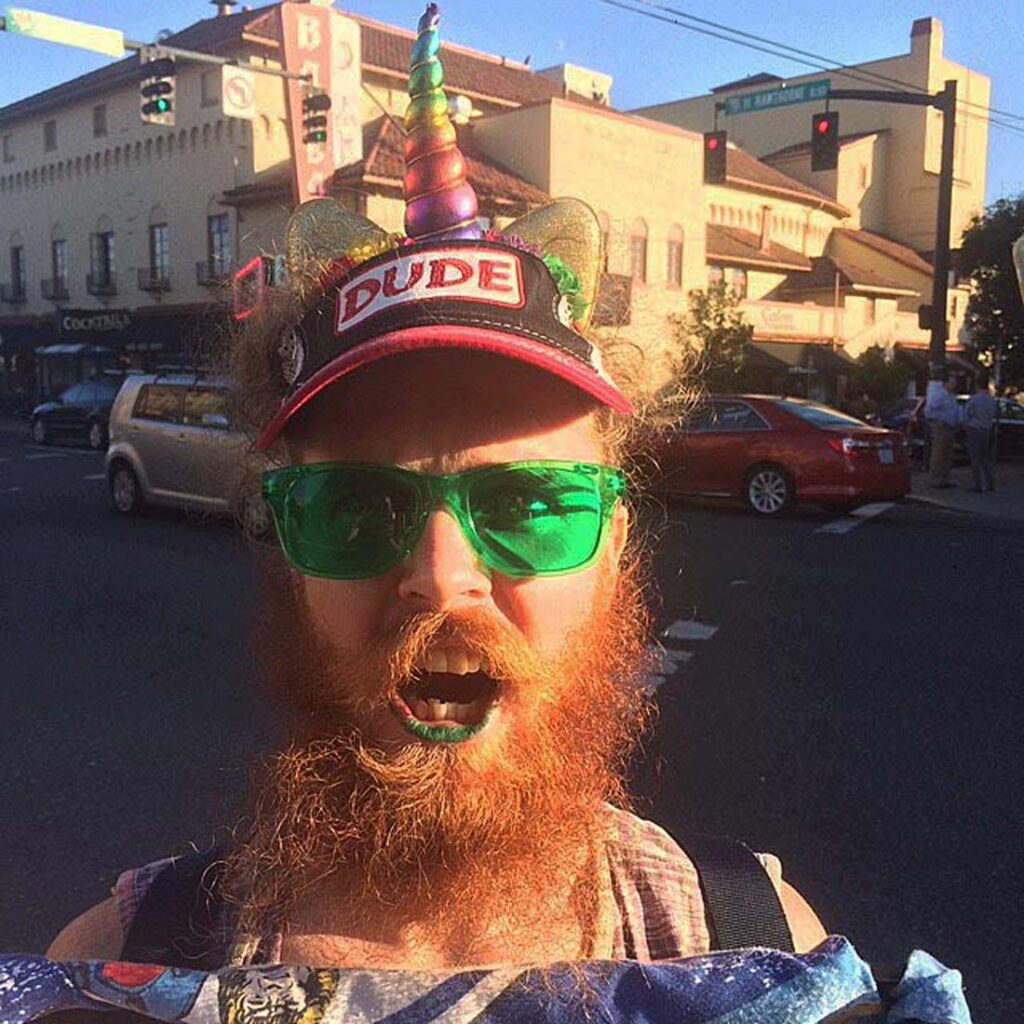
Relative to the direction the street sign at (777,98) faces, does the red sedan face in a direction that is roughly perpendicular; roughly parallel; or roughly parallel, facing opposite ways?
roughly perpendicular

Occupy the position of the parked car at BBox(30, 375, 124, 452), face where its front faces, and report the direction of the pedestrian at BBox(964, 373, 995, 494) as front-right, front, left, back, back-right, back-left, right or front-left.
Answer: back

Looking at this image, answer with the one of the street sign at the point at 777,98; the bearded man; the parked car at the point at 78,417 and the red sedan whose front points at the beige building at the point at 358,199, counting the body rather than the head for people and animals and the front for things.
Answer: the red sedan

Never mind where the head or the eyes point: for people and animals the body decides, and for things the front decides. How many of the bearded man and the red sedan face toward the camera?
1

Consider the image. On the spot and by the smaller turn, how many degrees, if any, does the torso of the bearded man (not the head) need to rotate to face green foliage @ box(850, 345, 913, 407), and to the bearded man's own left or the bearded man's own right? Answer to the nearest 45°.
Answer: approximately 135° to the bearded man's own left

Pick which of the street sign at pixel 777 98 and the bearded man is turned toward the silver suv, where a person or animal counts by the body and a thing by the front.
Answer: the street sign

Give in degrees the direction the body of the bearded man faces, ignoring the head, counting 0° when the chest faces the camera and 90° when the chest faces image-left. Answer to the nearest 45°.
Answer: approximately 0°

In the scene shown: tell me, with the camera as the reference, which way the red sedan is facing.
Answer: facing away from the viewer and to the left of the viewer
